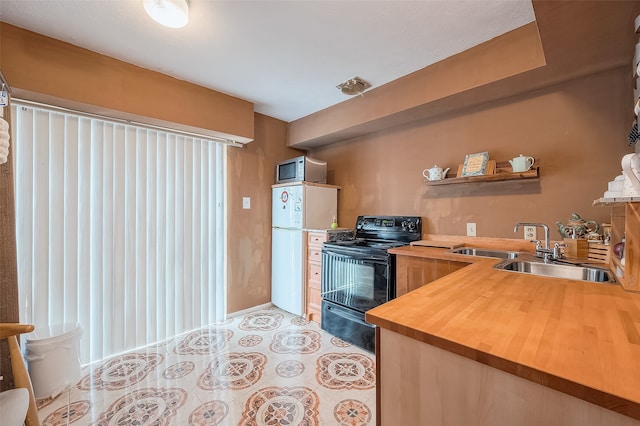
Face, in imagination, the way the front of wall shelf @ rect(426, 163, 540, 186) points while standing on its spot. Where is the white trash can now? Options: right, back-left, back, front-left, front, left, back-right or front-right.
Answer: front

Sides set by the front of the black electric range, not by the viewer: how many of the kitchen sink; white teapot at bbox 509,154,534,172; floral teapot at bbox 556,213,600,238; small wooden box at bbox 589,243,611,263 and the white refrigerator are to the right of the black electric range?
1

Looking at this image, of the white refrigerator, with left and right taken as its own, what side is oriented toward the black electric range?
left

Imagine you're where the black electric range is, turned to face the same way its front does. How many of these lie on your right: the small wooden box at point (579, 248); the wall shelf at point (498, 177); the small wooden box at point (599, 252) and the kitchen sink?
0

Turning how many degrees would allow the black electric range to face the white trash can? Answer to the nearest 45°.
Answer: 0° — it already faces it

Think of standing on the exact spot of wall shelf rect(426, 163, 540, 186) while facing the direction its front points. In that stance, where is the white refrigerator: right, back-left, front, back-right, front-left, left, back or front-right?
front-right

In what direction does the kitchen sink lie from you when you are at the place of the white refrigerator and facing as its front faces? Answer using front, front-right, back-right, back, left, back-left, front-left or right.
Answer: left

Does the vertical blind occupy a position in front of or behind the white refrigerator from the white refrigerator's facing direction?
in front

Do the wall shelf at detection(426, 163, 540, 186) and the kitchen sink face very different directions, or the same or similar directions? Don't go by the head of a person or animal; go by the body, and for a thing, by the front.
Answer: same or similar directions

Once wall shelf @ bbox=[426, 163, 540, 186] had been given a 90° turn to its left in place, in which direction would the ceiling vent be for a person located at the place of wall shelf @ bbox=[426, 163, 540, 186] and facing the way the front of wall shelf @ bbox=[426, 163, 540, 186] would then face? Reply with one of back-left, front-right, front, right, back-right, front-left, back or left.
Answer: back-right

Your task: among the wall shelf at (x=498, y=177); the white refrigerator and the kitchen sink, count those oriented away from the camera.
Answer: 0

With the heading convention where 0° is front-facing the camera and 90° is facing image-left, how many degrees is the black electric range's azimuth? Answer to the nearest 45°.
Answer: approximately 45°

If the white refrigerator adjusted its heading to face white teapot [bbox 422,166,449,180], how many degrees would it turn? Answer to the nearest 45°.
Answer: approximately 90° to its left

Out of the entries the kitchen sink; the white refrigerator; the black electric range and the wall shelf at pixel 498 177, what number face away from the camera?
0

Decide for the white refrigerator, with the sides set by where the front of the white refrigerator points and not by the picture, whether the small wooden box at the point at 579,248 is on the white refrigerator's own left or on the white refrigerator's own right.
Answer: on the white refrigerator's own left

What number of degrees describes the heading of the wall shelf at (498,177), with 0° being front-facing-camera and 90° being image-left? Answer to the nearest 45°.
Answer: approximately 45°

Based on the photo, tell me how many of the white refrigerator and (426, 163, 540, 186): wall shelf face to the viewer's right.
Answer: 0
